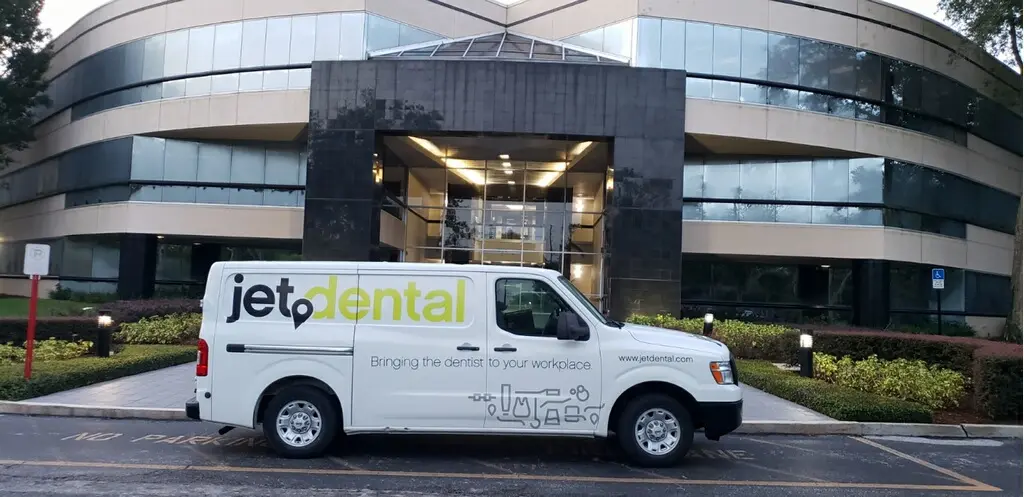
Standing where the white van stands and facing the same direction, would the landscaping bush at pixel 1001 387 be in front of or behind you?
in front

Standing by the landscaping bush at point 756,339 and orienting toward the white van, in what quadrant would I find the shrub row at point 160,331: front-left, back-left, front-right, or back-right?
front-right

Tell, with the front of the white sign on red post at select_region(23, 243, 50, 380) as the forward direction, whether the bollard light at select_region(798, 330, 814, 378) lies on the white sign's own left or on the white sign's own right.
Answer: on the white sign's own left

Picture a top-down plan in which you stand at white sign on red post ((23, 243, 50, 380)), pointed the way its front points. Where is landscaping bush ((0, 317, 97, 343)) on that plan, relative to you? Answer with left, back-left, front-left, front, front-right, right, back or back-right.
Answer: back

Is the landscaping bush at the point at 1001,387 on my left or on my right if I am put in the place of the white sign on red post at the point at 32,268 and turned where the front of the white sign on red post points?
on my left

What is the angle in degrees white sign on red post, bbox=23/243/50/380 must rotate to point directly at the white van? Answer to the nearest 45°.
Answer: approximately 45° to its left

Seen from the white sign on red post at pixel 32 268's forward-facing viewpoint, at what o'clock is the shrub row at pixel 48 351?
The shrub row is roughly at 6 o'clock from the white sign on red post.

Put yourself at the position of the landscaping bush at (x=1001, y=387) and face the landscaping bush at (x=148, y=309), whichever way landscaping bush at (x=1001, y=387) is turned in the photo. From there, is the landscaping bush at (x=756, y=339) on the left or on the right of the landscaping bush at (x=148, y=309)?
right

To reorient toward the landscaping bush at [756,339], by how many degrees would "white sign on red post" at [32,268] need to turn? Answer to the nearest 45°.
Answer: approximately 90° to its left

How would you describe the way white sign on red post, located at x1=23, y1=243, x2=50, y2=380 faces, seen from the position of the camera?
facing the viewer

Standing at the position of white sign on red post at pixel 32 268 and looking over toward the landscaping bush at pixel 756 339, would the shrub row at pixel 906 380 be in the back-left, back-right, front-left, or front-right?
front-right

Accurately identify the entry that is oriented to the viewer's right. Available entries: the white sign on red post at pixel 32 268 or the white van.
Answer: the white van

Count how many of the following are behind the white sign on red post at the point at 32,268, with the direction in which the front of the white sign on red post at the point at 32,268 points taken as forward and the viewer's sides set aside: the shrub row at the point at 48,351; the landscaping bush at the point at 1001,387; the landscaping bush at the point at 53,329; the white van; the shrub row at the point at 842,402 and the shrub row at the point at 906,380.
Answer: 2

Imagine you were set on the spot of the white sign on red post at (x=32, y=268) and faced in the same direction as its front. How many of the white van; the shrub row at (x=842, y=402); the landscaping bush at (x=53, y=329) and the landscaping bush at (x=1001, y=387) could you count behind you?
1

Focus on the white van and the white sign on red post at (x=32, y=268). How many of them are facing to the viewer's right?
1

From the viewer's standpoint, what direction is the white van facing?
to the viewer's right

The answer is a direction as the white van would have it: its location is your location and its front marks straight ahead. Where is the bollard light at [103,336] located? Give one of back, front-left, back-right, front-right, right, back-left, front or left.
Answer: back-left
